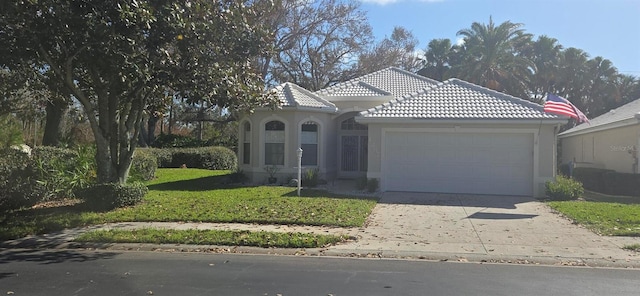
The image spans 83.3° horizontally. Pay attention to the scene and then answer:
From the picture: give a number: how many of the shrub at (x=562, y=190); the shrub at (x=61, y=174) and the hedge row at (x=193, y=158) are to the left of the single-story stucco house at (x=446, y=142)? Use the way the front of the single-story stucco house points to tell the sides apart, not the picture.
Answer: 1

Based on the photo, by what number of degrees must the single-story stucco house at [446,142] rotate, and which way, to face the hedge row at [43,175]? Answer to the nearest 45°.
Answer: approximately 90° to its right

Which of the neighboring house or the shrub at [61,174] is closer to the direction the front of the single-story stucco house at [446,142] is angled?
the shrub

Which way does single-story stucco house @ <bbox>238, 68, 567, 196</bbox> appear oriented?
toward the camera

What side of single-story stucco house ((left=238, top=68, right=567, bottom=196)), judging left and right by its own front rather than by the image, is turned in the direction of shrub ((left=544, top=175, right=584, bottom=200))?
left

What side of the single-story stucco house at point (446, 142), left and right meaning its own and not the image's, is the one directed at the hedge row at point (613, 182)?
left

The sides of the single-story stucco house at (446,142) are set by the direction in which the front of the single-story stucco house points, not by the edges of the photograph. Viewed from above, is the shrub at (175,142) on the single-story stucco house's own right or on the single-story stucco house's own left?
on the single-story stucco house's own right

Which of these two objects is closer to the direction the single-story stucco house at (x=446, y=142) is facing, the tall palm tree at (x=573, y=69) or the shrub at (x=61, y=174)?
the shrub

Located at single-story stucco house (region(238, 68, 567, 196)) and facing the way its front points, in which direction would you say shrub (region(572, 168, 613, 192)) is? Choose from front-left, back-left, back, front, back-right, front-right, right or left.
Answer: back-left

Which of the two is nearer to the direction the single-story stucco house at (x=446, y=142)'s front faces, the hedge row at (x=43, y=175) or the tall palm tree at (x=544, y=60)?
the hedge row

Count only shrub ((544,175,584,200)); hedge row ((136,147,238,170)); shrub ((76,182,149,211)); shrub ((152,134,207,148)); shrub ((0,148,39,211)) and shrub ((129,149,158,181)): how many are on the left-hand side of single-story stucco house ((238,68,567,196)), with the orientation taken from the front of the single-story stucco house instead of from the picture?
1

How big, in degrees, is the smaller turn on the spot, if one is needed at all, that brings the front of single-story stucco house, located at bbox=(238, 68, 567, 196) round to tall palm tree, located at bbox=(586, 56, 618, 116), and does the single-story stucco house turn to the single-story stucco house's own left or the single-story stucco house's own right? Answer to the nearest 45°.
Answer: approximately 135° to the single-story stucco house's own left

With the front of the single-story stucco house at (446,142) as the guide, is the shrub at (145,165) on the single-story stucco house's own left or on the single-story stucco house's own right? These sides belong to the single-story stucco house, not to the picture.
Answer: on the single-story stucco house's own right
